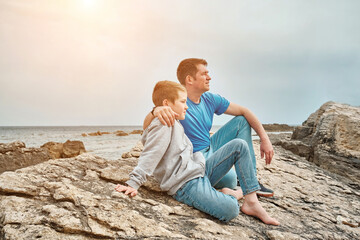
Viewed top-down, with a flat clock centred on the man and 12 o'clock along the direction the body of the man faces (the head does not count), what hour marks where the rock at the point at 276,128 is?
The rock is roughly at 8 o'clock from the man.

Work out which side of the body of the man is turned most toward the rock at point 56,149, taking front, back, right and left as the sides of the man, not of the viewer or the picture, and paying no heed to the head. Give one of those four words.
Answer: back

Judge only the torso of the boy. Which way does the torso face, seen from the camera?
to the viewer's right

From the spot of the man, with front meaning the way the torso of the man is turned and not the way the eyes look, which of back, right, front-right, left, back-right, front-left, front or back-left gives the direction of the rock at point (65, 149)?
back

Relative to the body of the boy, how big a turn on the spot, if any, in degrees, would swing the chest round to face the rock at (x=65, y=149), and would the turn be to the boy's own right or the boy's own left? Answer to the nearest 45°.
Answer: approximately 135° to the boy's own left

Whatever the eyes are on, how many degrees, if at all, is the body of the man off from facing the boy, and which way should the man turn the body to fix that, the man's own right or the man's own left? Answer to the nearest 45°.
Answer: approximately 45° to the man's own right

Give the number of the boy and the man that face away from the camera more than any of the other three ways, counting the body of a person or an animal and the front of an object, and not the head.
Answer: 0

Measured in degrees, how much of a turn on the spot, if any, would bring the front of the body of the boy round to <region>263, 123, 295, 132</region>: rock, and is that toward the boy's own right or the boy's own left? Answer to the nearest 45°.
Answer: approximately 90° to the boy's own left
